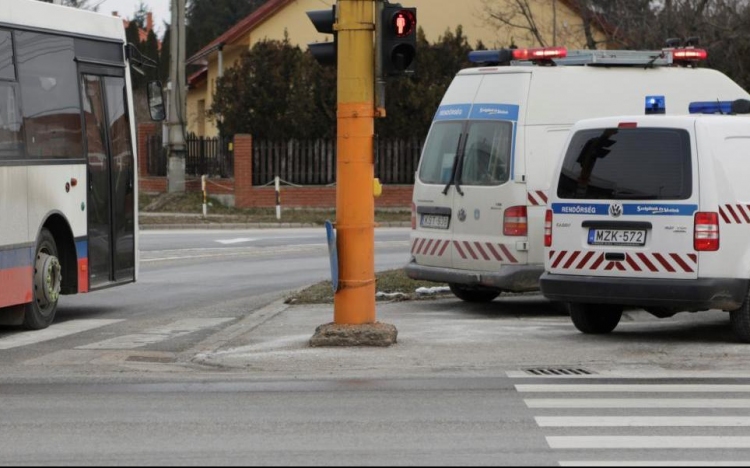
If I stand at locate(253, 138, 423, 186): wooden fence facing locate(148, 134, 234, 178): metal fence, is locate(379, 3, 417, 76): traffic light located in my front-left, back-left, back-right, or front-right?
back-left

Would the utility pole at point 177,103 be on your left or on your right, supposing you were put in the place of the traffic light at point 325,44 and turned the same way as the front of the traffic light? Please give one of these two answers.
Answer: on your right

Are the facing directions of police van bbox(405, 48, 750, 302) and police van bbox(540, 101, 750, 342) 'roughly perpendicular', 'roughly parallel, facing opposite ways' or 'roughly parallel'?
roughly parallel

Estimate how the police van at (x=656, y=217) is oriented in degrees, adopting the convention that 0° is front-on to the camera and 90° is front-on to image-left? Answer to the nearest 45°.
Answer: approximately 225°

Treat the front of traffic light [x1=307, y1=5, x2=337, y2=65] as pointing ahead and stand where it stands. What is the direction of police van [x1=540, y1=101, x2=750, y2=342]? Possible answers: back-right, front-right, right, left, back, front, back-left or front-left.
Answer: back

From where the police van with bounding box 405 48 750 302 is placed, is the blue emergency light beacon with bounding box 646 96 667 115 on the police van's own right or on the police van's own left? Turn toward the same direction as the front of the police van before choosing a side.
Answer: on the police van's own right

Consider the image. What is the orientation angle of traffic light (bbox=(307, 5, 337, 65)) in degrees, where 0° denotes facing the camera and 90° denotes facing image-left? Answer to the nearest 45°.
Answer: approximately 90°

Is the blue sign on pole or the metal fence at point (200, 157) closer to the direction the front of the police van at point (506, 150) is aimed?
the metal fence

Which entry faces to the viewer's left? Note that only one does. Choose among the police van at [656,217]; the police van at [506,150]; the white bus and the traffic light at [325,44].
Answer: the traffic light

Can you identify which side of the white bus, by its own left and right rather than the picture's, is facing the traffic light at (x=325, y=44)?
right

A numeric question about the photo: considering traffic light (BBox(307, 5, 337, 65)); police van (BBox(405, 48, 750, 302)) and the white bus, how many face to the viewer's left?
1

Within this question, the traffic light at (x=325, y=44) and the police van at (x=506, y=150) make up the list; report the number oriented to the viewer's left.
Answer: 1
